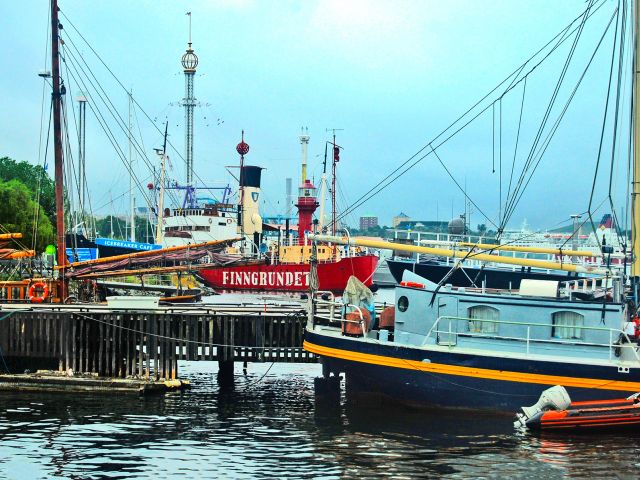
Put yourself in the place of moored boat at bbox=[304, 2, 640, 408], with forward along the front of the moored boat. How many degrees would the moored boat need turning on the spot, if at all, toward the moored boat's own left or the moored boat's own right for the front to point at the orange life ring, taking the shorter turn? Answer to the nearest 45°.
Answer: approximately 135° to the moored boat's own left

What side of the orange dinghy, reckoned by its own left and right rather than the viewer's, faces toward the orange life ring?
back

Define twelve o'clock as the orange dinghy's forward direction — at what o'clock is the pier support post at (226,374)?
The pier support post is roughly at 7 o'clock from the orange dinghy.

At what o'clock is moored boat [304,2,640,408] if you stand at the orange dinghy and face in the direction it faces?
The moored boat is roughly at 7 o'clock from the orange dinghy.

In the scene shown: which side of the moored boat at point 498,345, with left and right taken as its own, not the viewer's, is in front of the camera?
right

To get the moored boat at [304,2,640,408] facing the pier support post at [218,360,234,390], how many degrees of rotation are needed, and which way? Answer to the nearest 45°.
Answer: approximately 135° to its left

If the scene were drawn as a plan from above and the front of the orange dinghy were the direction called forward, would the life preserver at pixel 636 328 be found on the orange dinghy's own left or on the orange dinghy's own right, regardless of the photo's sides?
on the orange dinghy's own left

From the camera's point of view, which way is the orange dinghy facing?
to the viewer's right
